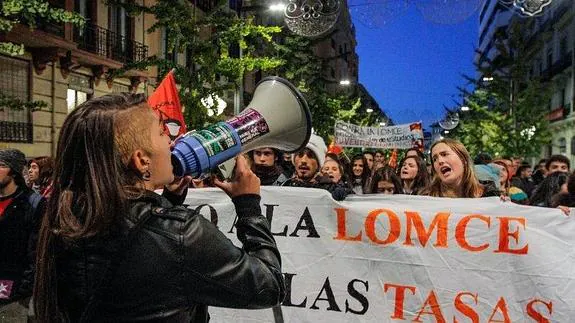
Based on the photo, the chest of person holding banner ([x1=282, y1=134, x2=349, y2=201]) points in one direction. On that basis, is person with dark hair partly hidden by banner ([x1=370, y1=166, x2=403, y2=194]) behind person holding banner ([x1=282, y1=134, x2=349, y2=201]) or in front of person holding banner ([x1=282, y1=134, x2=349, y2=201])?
behind

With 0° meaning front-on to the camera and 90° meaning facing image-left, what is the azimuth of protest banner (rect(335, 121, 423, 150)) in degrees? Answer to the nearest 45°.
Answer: approximately 0°

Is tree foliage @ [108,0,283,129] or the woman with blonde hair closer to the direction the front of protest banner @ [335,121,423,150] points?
the woman with blonde hair

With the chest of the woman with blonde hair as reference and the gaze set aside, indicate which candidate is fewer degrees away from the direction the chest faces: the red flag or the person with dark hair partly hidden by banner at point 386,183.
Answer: the red flag

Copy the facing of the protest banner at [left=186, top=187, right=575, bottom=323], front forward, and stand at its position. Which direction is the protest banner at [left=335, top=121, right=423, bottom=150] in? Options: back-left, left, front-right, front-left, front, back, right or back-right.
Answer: back

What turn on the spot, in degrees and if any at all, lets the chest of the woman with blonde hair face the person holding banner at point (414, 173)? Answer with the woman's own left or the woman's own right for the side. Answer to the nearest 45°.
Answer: approximately 135° to the woman's own right

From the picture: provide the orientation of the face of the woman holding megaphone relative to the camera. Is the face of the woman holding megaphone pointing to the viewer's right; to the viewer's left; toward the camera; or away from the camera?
to the viewer's right
